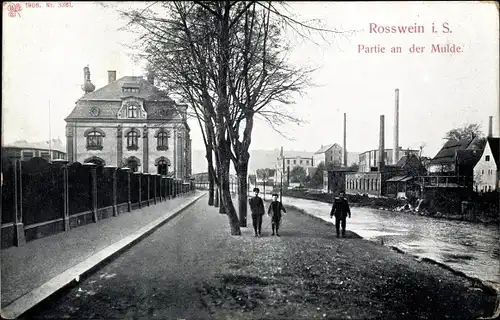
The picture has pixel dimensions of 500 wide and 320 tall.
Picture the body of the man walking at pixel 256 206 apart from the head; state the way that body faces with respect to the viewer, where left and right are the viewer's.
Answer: facing the viewer

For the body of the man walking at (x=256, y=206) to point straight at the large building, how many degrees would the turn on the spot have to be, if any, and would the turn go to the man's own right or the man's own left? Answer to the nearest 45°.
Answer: approximately 135° to the man's own right

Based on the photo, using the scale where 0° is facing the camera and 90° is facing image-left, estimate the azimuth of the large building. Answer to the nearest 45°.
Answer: approximately 0°

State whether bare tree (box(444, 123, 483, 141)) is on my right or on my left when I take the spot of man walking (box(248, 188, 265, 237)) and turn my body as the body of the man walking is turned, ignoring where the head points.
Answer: on my left

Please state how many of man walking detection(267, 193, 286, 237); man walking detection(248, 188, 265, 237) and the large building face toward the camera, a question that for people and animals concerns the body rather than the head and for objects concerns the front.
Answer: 3

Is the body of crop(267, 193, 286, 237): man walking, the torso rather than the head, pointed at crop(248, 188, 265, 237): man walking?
no

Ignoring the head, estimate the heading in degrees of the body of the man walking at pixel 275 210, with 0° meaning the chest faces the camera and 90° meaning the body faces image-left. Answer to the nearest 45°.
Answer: approximately 0°

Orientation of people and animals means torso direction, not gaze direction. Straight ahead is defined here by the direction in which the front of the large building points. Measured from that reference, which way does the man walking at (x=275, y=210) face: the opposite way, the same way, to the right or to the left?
the same way

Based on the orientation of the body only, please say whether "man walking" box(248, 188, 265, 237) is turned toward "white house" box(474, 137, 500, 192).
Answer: no

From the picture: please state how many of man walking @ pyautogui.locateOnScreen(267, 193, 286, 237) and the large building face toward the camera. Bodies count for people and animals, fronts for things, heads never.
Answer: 2

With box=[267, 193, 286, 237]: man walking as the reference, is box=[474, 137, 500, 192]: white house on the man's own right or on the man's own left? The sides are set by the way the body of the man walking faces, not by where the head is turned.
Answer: on the man's own left

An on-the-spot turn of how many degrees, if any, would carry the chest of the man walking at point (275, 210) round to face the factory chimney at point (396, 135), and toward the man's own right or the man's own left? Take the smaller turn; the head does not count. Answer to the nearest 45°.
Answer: approximately 135° to the man's own left

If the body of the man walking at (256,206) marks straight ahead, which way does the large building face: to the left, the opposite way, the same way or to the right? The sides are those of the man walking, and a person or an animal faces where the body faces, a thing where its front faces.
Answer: the same way

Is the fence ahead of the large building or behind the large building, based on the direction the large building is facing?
ahead

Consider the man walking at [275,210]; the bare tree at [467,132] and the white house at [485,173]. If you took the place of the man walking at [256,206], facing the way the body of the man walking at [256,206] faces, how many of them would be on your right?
0
